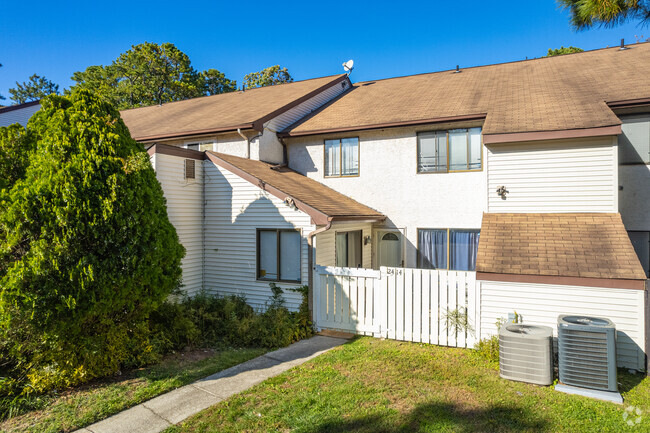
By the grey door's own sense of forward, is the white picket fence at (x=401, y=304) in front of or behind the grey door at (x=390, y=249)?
in front

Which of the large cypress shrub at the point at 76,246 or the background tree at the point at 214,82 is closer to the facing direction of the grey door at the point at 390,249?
the large cypress shrub

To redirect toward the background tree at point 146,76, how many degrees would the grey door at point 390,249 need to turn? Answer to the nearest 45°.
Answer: approximately 135° to its right

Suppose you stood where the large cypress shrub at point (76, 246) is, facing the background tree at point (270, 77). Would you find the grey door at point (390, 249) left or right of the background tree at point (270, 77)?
right

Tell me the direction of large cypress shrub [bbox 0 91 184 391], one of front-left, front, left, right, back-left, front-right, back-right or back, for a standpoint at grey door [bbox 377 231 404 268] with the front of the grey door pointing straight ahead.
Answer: front-right

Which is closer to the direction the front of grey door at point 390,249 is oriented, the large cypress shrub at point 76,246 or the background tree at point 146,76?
the large cypress shrub

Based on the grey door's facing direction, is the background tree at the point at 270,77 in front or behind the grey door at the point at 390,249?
behind

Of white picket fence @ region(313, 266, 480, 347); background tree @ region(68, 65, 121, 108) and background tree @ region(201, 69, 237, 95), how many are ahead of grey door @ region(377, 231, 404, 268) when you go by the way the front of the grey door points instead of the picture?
1

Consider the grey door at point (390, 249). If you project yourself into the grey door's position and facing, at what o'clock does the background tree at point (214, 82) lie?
The background tree is roughly at 5 o'clock from the grey door.

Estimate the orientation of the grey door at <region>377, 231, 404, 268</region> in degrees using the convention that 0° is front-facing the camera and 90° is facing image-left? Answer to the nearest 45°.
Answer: approximately 0°
